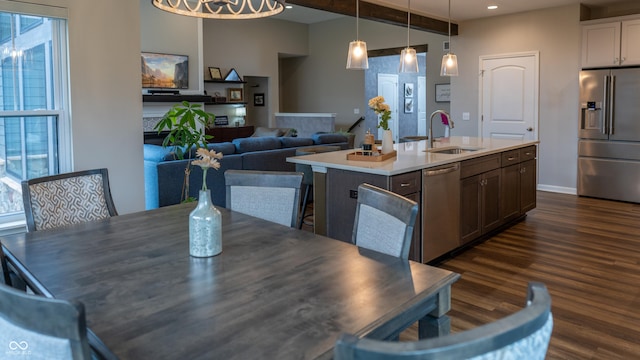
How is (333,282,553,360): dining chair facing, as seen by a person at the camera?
facing away from the viewer and to the left of the viewer

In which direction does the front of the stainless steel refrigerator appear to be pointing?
toward the camera

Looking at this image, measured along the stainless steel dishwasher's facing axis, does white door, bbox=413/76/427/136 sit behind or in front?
behind

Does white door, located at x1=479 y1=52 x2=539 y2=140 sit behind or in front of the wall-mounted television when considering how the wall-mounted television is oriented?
in front

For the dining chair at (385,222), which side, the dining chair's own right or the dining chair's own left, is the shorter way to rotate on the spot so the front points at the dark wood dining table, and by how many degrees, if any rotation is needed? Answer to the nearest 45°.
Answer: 0° — it already faces it

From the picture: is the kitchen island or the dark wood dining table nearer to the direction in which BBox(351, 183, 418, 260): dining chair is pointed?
the dark wood dining table

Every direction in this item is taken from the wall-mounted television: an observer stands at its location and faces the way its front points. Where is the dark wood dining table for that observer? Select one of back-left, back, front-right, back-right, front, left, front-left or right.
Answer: front-right

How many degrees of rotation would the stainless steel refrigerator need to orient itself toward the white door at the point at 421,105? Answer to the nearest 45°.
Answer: approximately 135° to its right

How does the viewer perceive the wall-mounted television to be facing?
facing the viewer and to the right of the viewer

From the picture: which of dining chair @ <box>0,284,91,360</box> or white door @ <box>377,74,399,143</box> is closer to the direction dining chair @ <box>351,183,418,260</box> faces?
the dining chair

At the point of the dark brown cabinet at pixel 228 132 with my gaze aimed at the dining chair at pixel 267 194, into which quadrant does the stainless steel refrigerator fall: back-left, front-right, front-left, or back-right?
front-left

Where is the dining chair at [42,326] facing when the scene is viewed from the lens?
facing away from the viewer and to the right of the viewer

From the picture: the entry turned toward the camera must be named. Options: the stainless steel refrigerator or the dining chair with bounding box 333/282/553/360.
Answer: the stainless steel refrigerator

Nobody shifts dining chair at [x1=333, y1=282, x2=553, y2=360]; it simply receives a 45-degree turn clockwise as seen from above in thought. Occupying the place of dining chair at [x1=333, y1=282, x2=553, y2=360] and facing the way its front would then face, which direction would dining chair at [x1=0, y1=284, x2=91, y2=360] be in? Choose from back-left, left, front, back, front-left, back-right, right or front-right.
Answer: left

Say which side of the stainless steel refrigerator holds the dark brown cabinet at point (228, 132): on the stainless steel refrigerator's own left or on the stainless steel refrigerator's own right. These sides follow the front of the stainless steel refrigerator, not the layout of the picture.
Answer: on the stainless steel refrigerator's own right
